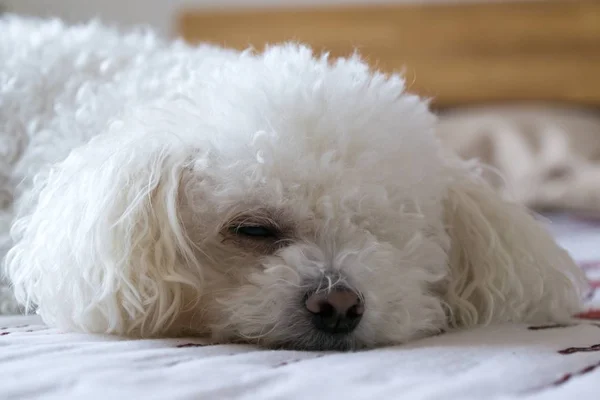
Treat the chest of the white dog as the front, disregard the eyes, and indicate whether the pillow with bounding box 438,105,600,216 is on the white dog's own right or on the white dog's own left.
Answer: on the white dog's own left

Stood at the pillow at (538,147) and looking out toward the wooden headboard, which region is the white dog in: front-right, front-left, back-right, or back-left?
back-left

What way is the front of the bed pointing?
toward the camera

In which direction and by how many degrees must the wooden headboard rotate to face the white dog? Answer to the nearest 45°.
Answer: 0° — it already faces it
